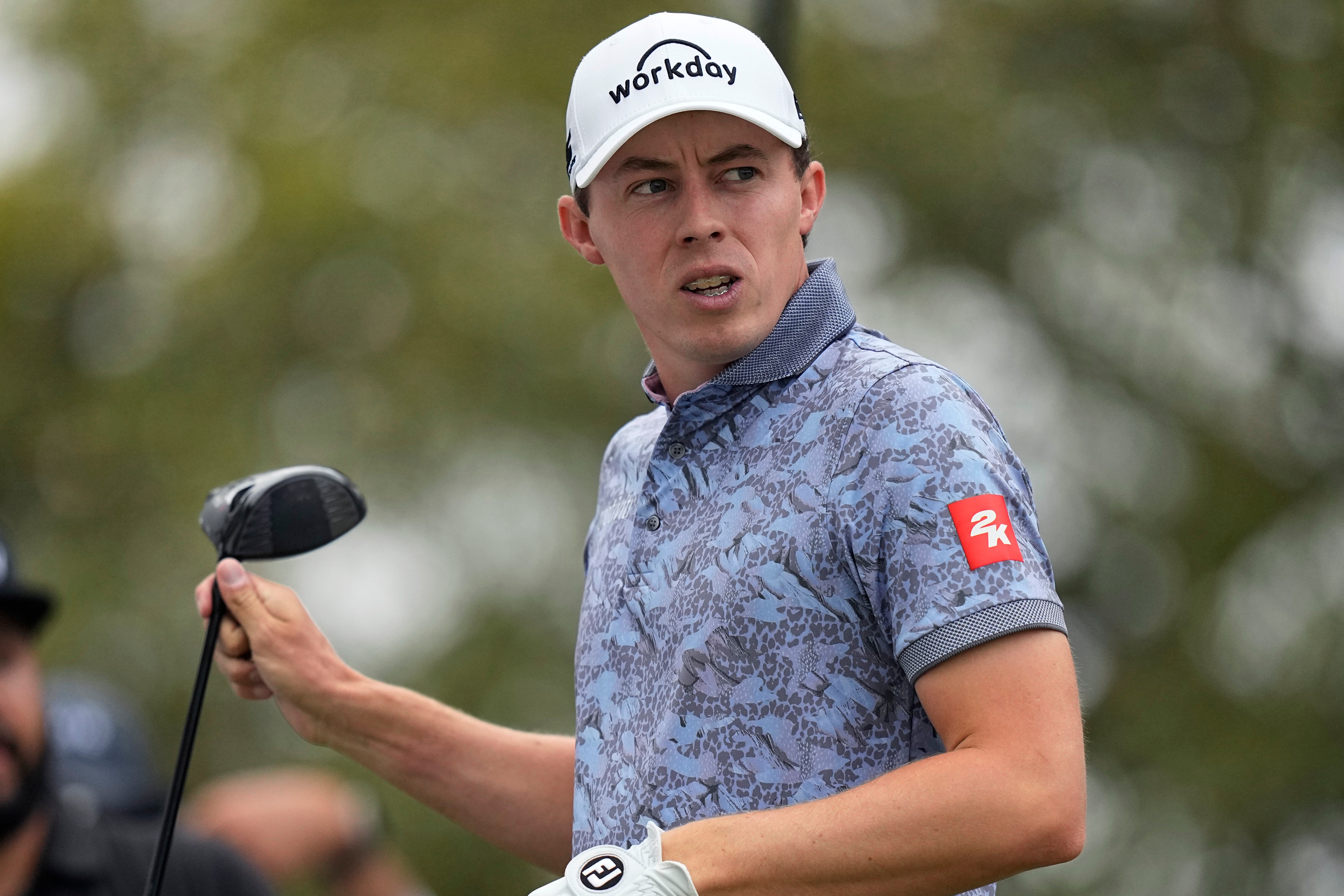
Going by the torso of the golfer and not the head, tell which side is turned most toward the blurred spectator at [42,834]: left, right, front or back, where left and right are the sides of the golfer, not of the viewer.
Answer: right

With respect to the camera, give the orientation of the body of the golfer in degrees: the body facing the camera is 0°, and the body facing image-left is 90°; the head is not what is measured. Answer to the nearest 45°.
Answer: approximately 45°

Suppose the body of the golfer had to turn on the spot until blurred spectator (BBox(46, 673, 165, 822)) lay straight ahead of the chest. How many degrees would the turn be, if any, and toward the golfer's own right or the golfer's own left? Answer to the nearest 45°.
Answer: approximately 90° to the golfer's own right

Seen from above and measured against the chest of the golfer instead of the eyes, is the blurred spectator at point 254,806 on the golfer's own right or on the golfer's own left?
on the golfer's own right
